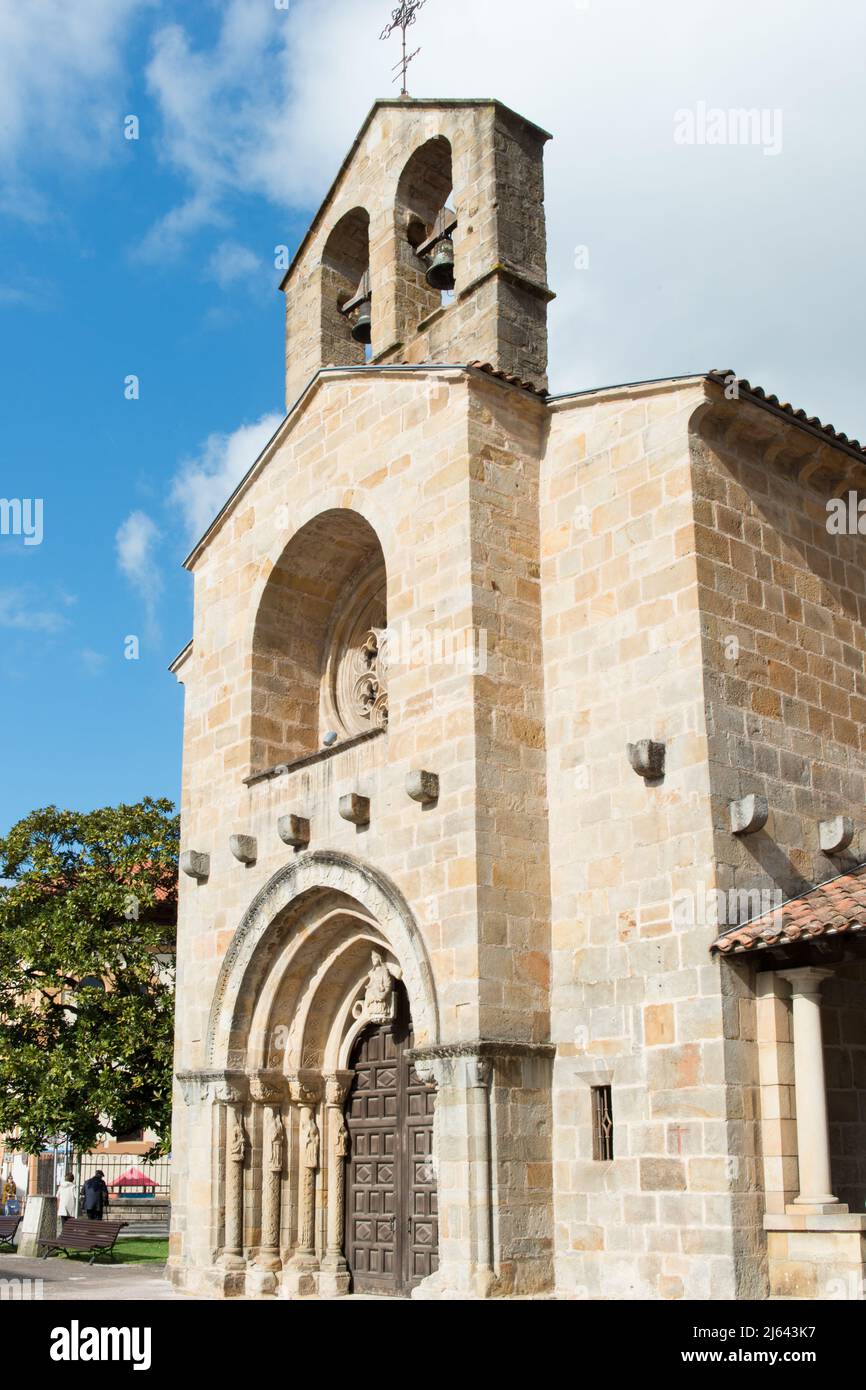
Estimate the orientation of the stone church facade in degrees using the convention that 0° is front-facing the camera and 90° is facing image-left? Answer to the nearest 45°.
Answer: approximately 45°

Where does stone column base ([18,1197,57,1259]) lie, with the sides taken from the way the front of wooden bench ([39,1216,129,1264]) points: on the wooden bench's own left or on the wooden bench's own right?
on the wooden bench's own right

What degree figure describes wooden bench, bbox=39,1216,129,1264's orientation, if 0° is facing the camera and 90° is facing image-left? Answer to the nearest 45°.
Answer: approximately 45°

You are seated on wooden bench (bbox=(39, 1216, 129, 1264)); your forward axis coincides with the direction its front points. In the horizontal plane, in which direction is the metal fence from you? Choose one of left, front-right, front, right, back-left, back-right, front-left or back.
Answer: back-right

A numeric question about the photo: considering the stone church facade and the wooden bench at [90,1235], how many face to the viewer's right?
0

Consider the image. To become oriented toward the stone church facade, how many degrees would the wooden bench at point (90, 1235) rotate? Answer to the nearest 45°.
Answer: approximately 45° to its left

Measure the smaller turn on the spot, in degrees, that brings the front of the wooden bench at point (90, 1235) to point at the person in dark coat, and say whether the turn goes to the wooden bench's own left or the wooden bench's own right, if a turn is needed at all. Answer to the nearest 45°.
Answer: approximately 135° to the wooden bench's own right

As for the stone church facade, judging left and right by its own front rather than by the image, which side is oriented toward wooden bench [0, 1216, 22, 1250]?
right
